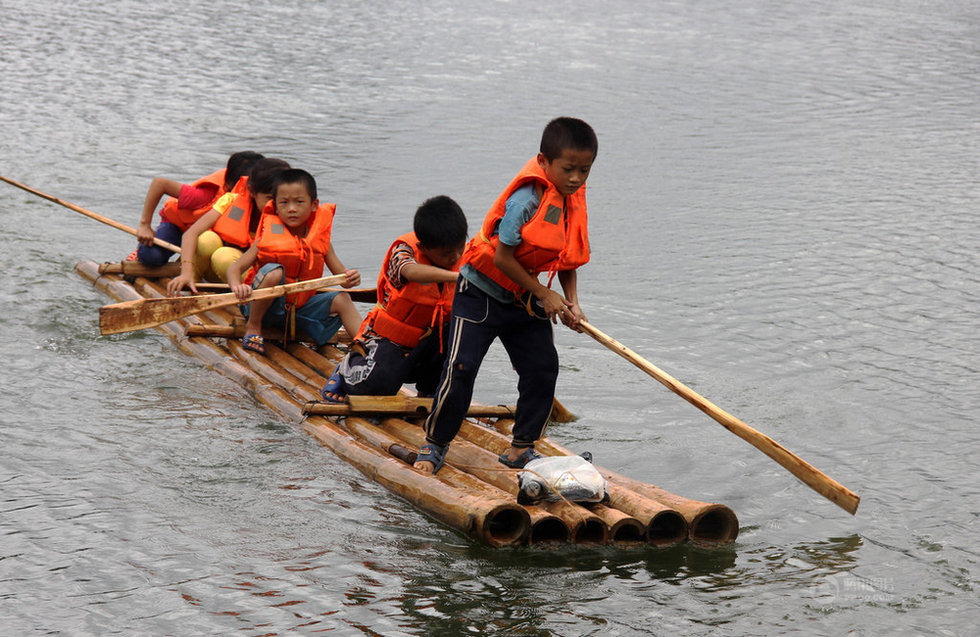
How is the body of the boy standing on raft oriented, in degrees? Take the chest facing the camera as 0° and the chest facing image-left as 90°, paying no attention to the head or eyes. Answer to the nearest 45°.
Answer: approximately 315°

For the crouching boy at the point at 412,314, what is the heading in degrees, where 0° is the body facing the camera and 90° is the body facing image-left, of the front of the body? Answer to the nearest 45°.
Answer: approximately 315°

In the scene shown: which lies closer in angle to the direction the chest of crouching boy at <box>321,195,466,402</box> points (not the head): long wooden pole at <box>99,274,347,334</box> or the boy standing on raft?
the boy standing on raft

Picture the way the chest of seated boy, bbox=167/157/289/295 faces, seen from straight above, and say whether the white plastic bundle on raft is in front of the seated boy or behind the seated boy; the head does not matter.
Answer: in front

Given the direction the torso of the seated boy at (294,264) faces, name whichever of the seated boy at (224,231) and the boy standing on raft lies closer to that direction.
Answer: the boy standing on raft

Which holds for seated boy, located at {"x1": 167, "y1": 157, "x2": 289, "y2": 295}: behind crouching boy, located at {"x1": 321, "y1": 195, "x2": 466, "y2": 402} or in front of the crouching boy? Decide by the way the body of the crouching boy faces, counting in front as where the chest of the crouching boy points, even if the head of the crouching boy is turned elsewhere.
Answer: behind

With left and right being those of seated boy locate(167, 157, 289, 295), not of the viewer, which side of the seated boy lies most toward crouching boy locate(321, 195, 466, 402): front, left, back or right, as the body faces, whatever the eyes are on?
front

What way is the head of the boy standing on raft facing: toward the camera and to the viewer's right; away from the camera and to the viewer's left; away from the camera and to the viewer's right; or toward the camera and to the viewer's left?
toward the camera and to the viewer's right

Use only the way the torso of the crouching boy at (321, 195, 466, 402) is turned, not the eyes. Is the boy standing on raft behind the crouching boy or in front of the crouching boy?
in front
